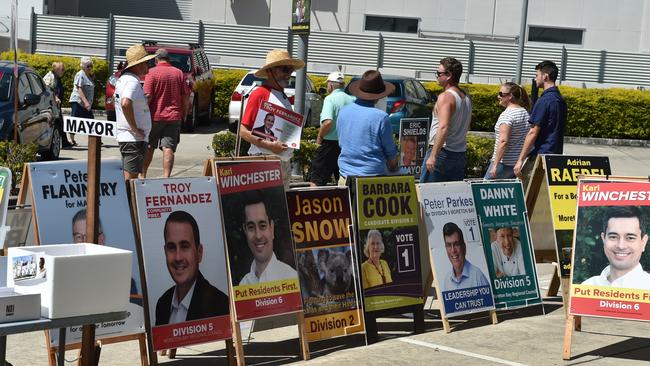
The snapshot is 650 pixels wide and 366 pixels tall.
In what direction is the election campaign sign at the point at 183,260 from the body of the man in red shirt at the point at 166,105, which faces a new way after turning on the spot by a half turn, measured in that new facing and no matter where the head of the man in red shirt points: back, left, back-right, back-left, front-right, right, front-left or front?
front

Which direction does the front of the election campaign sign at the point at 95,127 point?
toward the camera

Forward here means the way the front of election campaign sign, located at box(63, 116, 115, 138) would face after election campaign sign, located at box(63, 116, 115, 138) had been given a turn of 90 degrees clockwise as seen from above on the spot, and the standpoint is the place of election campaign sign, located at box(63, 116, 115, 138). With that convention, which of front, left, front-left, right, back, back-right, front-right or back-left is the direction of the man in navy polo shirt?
back-right

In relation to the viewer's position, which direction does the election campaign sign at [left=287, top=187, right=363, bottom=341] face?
facing the viewer

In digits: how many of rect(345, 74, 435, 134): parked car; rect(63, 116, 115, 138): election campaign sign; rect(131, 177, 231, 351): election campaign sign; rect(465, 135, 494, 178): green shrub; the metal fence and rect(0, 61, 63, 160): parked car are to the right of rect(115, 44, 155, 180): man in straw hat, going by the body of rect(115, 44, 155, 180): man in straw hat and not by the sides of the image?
2

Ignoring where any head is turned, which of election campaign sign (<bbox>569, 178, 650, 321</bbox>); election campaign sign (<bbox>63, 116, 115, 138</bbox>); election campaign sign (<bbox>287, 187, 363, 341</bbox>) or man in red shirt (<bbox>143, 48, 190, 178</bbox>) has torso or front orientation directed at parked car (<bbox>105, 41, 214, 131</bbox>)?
the man in red shirt

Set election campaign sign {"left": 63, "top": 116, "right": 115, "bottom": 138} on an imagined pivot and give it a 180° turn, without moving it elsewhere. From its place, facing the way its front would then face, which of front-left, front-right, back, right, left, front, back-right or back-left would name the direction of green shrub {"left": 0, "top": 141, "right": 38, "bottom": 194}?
front

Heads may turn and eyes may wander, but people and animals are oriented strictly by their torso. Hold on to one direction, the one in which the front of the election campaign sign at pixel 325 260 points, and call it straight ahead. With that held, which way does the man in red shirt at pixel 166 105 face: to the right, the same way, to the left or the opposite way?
the opposite way

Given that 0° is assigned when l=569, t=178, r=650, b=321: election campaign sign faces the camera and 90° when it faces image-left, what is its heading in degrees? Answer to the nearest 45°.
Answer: approximately 0°

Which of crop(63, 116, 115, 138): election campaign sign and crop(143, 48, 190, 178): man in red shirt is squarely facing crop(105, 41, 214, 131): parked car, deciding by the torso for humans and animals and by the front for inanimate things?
the man in red shirt

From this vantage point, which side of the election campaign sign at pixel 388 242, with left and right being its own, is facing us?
front

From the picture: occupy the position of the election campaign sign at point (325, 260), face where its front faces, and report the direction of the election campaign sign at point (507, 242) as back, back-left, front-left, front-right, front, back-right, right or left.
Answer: back-left

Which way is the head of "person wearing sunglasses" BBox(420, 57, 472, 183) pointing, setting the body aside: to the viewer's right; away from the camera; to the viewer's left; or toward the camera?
to the viewer's left

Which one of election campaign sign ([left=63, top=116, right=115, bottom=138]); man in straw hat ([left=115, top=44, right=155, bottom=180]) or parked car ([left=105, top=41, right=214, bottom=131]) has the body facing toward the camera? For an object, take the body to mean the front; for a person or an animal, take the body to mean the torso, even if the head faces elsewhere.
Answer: the election campaign sign
